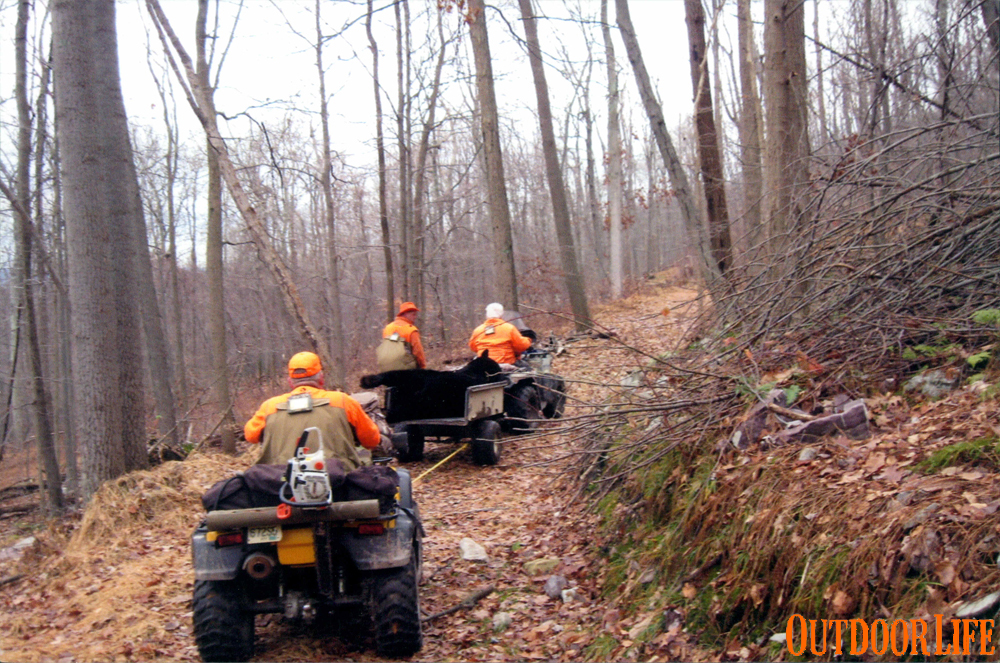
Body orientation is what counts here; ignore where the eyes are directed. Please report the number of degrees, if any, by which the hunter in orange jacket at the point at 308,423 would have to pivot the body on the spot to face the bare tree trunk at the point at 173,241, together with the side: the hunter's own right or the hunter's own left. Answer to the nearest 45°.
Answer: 0° — they already face it

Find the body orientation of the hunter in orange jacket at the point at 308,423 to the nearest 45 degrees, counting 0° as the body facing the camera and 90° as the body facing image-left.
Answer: approximately 180°

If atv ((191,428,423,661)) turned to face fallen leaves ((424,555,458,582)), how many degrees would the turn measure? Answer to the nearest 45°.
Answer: approximately 45° to its right

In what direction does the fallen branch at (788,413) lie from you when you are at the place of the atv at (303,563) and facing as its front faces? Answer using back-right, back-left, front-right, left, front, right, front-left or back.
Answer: right

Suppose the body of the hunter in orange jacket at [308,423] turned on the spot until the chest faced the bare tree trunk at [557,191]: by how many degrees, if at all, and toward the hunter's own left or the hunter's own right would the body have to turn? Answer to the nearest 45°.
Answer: approximately 45° to the hunter's own right

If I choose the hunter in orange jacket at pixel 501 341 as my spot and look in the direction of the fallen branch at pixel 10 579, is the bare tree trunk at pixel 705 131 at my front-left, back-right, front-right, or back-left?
back-left

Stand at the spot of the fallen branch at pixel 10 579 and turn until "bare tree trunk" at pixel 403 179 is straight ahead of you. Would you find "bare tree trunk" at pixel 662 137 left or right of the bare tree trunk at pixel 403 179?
right

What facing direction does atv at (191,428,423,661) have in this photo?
away from the camera

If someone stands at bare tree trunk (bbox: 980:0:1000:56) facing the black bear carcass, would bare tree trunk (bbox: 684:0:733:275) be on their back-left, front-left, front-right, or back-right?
front-right

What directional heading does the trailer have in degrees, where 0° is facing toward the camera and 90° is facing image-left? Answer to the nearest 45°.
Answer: approximately 180°

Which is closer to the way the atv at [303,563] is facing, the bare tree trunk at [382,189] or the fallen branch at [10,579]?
the bare tree trunk

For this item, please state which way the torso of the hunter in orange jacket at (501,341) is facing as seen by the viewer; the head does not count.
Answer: away from the camera

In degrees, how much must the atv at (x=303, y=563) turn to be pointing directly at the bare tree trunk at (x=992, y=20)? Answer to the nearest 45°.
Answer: approximately 90° to its right

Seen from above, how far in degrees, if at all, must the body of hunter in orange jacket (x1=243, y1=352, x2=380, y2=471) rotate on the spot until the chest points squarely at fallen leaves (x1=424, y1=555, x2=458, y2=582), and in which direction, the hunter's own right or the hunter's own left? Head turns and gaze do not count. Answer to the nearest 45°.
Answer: approximately 45° to the hunter's own right
